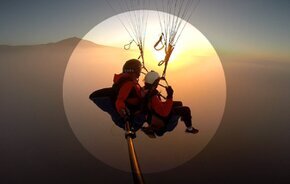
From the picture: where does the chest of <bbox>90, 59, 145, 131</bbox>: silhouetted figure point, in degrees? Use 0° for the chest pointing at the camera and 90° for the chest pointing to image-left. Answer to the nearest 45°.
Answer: approximately 270°

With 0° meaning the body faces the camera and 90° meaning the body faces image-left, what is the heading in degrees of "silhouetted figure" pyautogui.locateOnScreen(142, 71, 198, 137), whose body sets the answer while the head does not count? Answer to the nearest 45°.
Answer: approximately 270°

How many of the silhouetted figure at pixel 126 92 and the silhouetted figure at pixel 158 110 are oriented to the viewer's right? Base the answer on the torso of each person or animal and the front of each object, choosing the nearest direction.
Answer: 2

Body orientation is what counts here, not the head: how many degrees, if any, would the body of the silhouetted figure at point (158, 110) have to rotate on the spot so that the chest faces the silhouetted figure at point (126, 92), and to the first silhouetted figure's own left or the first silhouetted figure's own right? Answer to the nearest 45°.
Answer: approximately 135° to the first silhouetted figure's own right
